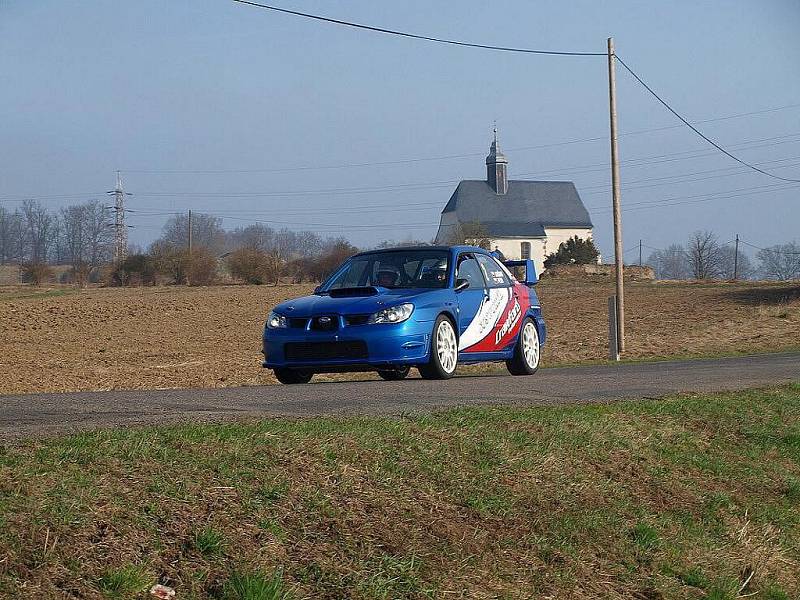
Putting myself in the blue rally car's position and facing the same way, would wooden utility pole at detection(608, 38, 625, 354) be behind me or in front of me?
behind

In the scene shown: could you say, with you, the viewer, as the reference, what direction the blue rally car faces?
facing the viewer and to the left of the viewer
